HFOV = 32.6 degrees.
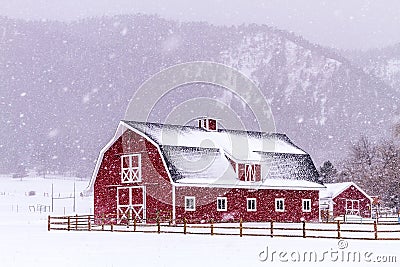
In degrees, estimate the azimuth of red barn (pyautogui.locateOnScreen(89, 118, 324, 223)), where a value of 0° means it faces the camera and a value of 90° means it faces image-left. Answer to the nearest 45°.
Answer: approximately 45°
